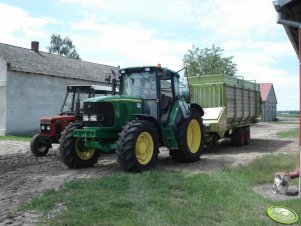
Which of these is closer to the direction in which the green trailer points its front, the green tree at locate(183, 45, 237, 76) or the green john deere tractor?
the green john deere tractor

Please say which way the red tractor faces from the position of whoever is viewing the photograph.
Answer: facing the viewer and to the left of the viewer

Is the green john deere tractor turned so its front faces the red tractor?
no

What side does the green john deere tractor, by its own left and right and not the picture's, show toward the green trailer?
back

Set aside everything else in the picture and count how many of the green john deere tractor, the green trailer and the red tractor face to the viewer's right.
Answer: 0

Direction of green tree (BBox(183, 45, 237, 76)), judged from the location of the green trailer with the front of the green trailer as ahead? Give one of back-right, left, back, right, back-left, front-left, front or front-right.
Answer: back-right

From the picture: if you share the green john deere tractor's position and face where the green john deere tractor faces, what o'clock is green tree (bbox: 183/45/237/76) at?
The green tree is roughly at 5 o'clock from the green john deere tractor.

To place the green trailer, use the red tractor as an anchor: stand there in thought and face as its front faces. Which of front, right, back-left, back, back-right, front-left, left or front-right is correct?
back-left

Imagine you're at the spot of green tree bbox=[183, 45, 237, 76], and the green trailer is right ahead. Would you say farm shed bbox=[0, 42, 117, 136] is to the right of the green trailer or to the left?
right

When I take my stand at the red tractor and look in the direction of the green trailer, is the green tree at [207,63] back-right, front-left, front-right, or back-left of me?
front-left

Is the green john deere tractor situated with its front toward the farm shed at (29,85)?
no

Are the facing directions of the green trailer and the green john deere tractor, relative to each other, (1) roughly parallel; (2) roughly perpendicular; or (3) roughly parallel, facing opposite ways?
roughly parallel

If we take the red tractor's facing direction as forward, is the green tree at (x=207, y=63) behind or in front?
behind
